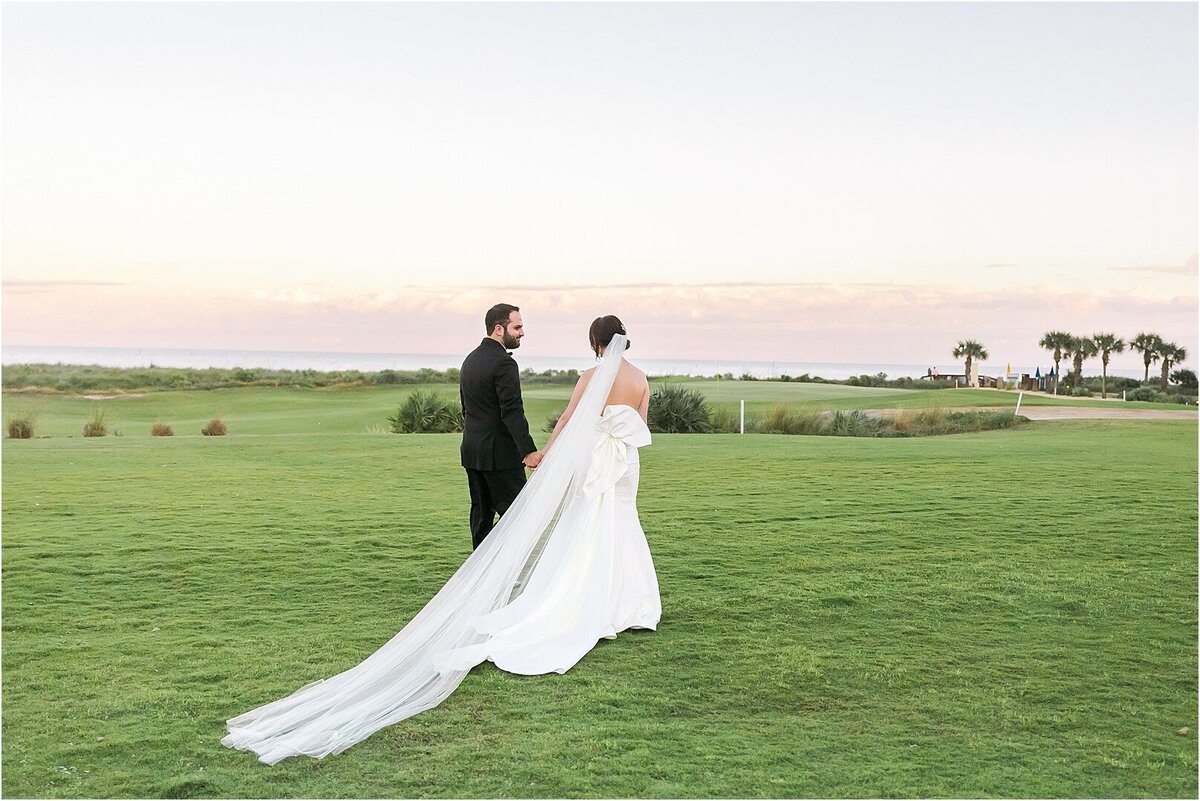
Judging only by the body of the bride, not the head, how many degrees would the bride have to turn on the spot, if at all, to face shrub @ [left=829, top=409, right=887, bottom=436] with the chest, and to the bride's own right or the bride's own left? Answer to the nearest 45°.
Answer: approximately 45° to the bride's own right

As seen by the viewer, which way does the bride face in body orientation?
away from the camera

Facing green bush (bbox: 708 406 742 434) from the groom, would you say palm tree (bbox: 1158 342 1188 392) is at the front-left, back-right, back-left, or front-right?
front-right

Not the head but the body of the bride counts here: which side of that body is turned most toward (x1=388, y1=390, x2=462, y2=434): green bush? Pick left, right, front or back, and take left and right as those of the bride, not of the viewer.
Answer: front

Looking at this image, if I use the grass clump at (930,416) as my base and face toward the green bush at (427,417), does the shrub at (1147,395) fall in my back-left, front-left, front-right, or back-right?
back-right

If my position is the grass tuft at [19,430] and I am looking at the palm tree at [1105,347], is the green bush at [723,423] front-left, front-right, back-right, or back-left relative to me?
front-right

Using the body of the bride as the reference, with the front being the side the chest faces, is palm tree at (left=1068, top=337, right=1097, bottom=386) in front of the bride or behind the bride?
in front

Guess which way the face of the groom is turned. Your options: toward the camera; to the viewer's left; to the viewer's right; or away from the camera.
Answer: to the viewer's right

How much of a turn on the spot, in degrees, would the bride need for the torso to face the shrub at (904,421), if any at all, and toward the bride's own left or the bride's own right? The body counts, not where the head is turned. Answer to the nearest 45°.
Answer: approximately 45° to the bride's own right

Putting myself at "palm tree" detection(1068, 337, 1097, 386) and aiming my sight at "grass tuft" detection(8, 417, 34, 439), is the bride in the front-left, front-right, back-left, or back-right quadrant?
front-left

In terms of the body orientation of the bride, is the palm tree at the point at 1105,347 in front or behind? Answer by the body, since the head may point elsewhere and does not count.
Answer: in front

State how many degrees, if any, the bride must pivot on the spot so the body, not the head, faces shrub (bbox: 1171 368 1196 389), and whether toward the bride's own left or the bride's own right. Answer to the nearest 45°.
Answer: approximately 45° to the bride's own right
